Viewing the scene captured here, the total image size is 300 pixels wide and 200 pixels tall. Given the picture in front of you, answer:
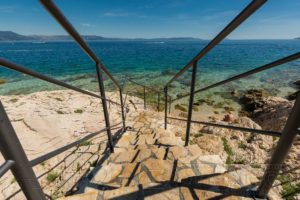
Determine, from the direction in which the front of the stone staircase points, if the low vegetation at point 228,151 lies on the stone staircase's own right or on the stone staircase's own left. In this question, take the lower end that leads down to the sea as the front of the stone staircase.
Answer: on the stone staircase's own right

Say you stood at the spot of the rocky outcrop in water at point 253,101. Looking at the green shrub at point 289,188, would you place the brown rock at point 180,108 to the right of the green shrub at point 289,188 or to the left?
right

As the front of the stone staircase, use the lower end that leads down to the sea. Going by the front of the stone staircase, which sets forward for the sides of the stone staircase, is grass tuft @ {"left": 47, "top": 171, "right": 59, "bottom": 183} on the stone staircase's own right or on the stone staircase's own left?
on the stone staircase's own left

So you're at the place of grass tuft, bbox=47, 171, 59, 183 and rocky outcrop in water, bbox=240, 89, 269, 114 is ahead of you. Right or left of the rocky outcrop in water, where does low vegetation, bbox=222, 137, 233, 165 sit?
right

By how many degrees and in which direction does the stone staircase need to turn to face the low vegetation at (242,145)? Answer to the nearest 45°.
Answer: approximately 45° to its right

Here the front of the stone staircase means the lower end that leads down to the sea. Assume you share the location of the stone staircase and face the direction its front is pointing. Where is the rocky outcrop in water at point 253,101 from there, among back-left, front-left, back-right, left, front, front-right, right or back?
front-right

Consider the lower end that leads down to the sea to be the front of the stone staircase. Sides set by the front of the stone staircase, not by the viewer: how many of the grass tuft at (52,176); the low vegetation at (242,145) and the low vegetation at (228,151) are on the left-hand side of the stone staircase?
1

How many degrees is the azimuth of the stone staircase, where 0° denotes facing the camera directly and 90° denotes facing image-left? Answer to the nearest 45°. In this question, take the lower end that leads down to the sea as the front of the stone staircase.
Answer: approximately 180°

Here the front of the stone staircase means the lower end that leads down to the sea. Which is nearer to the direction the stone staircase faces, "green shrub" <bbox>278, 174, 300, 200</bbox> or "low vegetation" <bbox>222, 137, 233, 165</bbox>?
the low vegetation
